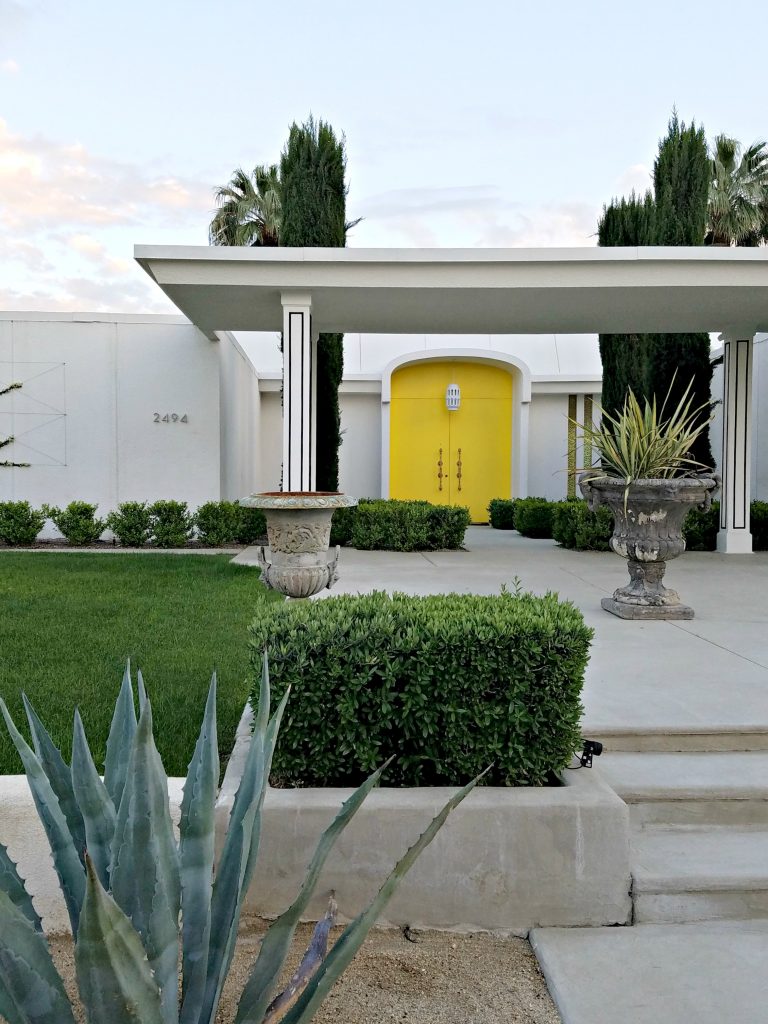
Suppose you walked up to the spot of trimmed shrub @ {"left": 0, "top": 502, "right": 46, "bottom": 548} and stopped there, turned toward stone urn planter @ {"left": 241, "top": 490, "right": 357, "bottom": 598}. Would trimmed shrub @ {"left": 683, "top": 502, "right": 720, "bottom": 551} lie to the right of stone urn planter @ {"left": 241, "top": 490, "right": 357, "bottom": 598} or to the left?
left

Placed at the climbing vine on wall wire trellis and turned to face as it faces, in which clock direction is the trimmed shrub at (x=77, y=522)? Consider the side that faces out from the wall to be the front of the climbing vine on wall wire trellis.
The trimmed shrub is roughly at 11 o'clock from the climbing vine on wall wire trellis.

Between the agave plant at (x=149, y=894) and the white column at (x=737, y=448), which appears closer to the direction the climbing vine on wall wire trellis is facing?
the agave plant

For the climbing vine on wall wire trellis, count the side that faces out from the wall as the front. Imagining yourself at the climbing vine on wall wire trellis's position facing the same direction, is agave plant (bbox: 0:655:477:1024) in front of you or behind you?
in front

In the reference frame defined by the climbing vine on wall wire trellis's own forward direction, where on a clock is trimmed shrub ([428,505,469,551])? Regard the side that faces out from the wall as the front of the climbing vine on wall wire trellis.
The trimmed shrub is roughly at 10 o'clock from the climbing vine on wall wire trellis.

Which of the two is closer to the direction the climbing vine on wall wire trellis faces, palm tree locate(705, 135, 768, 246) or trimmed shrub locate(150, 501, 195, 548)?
the trimmed shrub

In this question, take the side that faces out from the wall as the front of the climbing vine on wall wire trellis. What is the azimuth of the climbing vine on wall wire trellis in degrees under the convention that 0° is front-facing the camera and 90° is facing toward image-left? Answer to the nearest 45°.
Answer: approximately 0°

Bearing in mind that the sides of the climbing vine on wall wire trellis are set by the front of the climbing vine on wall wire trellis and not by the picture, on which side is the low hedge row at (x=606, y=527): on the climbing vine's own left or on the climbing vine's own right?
on the climbing vine's own left

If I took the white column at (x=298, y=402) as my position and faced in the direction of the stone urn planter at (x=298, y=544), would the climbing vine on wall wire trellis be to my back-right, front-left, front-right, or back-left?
back-right

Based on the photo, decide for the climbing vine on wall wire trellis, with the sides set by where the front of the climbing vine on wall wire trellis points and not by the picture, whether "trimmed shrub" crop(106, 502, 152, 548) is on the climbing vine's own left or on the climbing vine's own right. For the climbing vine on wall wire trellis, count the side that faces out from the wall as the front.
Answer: on the climbing vine's own left

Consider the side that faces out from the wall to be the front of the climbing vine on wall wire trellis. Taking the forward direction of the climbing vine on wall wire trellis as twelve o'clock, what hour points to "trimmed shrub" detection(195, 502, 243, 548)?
The trimmed shrub is roughly at 10 o'clock from the climbing vine on wall wire trellis.

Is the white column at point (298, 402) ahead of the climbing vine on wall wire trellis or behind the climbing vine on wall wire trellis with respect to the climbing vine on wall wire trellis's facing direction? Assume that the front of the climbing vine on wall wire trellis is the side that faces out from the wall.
ahead

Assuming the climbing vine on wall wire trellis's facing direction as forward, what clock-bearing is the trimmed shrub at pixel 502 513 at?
The trimmed shrub is roughly at 9 o'clock from the climbing vine on wall wire trellis.

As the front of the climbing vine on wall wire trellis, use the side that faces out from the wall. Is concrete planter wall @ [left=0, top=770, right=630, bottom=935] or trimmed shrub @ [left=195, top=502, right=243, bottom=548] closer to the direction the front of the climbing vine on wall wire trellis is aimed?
the concrete planter wall
